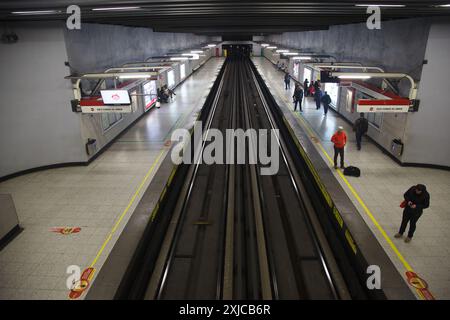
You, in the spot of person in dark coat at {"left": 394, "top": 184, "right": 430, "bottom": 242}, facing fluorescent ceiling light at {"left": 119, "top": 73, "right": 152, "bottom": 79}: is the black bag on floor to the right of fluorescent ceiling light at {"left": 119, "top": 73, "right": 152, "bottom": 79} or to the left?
right

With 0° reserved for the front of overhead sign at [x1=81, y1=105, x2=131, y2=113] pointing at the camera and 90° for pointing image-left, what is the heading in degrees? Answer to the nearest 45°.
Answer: approximately 0°

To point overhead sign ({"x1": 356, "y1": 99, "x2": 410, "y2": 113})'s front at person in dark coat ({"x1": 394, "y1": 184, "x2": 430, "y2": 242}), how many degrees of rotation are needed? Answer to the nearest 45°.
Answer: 0° — it already faces them

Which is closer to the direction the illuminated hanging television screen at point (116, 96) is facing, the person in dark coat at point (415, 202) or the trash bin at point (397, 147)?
the person in dark coat

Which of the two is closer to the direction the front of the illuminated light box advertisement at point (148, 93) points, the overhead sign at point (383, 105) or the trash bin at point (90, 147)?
the overhead sign

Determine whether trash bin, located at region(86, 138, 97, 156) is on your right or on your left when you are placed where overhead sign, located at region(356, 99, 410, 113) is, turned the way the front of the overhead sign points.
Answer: on your right

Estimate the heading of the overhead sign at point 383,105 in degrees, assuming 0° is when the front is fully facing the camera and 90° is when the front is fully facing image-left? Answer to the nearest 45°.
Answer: approximately 0°

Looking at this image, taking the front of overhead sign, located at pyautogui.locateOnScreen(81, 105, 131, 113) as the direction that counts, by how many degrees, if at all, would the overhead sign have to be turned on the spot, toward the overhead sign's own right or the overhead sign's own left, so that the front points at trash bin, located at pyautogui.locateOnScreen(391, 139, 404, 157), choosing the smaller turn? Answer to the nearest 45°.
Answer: approximately 90° to the overhead sign's own left

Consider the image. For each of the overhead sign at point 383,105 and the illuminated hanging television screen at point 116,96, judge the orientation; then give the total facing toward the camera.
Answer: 2

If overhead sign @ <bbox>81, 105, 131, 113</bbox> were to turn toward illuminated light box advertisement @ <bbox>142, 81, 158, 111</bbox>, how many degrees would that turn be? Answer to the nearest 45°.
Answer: approximately 180°

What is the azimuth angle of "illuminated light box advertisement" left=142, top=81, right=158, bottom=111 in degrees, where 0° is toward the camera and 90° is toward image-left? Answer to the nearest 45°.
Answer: approximately 315°

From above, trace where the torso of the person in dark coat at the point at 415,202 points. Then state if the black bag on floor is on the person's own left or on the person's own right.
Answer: on the person's own right

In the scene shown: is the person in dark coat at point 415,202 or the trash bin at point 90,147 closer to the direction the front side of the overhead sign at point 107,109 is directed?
the person in dark coat
